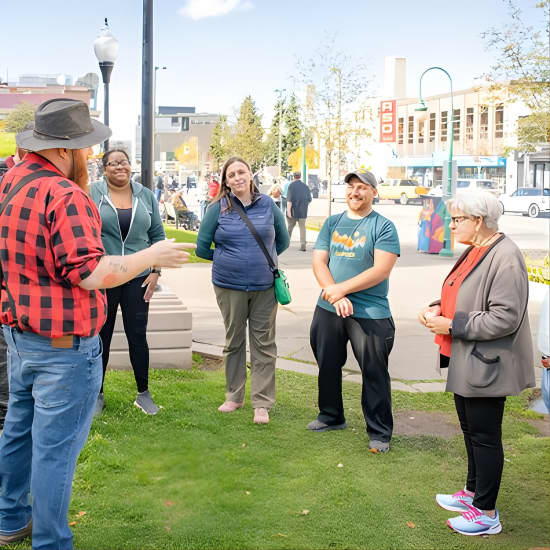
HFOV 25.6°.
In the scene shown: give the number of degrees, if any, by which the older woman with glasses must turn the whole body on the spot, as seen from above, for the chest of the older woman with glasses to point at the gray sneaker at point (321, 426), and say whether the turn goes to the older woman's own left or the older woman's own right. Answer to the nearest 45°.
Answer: approximately 45° to the older woman's own right

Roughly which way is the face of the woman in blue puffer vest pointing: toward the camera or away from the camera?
toward the camera

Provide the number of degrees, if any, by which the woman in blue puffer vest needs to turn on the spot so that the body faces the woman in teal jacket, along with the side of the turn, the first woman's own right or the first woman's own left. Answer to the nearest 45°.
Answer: approximately 90° to the first woman's own right

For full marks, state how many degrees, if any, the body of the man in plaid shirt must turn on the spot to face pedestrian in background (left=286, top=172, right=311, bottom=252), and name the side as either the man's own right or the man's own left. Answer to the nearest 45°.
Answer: approximately 45° to the man's own left

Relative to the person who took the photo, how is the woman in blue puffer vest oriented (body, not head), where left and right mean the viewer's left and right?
facing the viewer

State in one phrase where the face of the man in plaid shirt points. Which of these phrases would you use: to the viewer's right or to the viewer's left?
to the viewer's right

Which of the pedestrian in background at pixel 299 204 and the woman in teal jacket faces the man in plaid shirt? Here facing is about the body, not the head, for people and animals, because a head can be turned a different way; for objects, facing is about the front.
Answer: the woman in teal jacket

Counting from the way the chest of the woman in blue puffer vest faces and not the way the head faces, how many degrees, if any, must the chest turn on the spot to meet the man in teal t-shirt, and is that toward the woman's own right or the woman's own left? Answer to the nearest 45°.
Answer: approximately 45° to the woman's own left

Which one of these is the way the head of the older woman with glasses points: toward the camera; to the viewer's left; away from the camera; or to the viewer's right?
to the viewer's left

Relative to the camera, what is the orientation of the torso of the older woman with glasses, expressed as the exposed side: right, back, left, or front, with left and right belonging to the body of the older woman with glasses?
left

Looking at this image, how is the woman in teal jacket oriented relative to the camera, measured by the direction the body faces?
toward the camera

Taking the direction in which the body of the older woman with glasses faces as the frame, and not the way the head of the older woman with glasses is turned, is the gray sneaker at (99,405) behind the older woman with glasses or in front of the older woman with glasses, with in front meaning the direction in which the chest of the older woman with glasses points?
in front

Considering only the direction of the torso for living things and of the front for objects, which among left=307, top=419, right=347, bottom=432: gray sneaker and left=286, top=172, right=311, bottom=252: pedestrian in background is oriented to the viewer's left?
the gray sneaker

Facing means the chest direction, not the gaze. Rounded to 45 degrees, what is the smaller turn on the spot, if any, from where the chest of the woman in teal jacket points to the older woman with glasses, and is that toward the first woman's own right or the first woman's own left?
approximately 45° to the first woman's own left

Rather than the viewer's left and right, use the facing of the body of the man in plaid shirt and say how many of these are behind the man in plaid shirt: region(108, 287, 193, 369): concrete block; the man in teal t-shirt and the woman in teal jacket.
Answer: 0

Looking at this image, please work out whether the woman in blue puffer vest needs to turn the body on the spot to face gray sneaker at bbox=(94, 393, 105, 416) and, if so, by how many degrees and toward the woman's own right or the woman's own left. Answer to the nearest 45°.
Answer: approximately 90° to the woman's own right
